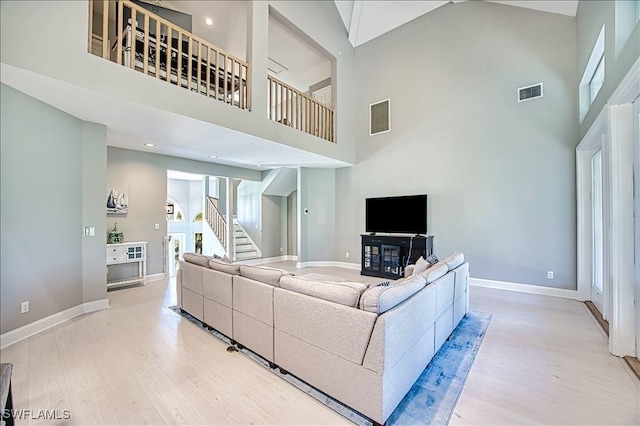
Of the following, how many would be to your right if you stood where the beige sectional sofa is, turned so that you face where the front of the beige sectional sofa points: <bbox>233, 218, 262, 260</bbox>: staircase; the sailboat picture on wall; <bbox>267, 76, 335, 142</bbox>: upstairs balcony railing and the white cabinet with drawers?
0

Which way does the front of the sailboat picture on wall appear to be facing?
toward the camera

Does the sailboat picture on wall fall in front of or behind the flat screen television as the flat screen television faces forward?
in front

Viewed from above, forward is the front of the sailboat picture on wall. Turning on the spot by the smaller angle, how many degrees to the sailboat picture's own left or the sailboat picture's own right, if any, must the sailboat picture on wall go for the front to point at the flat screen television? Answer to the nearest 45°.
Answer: approximately 45° to the sailboat picture's own left

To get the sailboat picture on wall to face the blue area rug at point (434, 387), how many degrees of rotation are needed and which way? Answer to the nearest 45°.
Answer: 0° — it already faces it

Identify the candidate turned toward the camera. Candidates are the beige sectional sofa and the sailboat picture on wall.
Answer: the sailboat picture on wall

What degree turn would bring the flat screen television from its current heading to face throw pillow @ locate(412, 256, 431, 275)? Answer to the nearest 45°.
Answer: approximately 45° to its left

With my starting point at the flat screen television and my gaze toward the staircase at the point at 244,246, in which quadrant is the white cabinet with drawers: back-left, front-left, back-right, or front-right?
front-left

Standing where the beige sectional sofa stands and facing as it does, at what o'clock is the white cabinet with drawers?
The white cabinet with drawers is roughly at 9 o'clock from the beige sectional sofa.

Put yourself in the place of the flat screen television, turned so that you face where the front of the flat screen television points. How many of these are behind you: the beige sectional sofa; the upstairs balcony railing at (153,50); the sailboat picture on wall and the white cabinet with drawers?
0

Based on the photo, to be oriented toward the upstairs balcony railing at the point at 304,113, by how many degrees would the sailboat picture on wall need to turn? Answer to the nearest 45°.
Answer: approximately 45° to its left

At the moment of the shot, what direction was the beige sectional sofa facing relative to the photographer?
facing away from the viewer and to the right of the viewer

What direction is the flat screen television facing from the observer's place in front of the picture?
facing the viewer and to the left of the viewer

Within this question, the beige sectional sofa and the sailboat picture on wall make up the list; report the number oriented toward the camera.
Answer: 1

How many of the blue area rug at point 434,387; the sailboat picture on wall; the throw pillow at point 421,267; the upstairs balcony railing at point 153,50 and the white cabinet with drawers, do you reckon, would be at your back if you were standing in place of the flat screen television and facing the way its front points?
0

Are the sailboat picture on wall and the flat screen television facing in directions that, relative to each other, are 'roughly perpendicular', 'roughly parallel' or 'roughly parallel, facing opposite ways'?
roughly perpendicular

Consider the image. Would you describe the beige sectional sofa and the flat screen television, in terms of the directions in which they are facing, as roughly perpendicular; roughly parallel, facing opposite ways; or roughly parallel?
roughly parallel, facing opposite ways
